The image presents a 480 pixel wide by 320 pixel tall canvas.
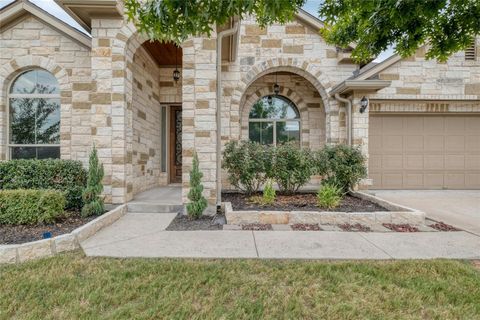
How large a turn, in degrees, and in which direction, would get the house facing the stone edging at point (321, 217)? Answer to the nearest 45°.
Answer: approximately 45° to its left

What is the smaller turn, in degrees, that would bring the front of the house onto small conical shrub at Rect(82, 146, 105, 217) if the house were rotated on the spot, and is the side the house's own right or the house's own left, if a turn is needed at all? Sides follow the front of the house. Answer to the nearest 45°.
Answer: approximately 45° to the house's own right

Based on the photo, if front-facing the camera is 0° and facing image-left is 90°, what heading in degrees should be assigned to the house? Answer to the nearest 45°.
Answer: approximately 0°

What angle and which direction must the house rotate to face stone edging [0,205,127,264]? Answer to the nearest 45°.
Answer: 0° — it already faces it

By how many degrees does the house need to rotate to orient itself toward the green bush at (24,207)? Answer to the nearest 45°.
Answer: approximately 45° to its right

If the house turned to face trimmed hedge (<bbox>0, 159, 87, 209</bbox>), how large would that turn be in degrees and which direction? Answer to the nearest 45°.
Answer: approximately 45° to its right
